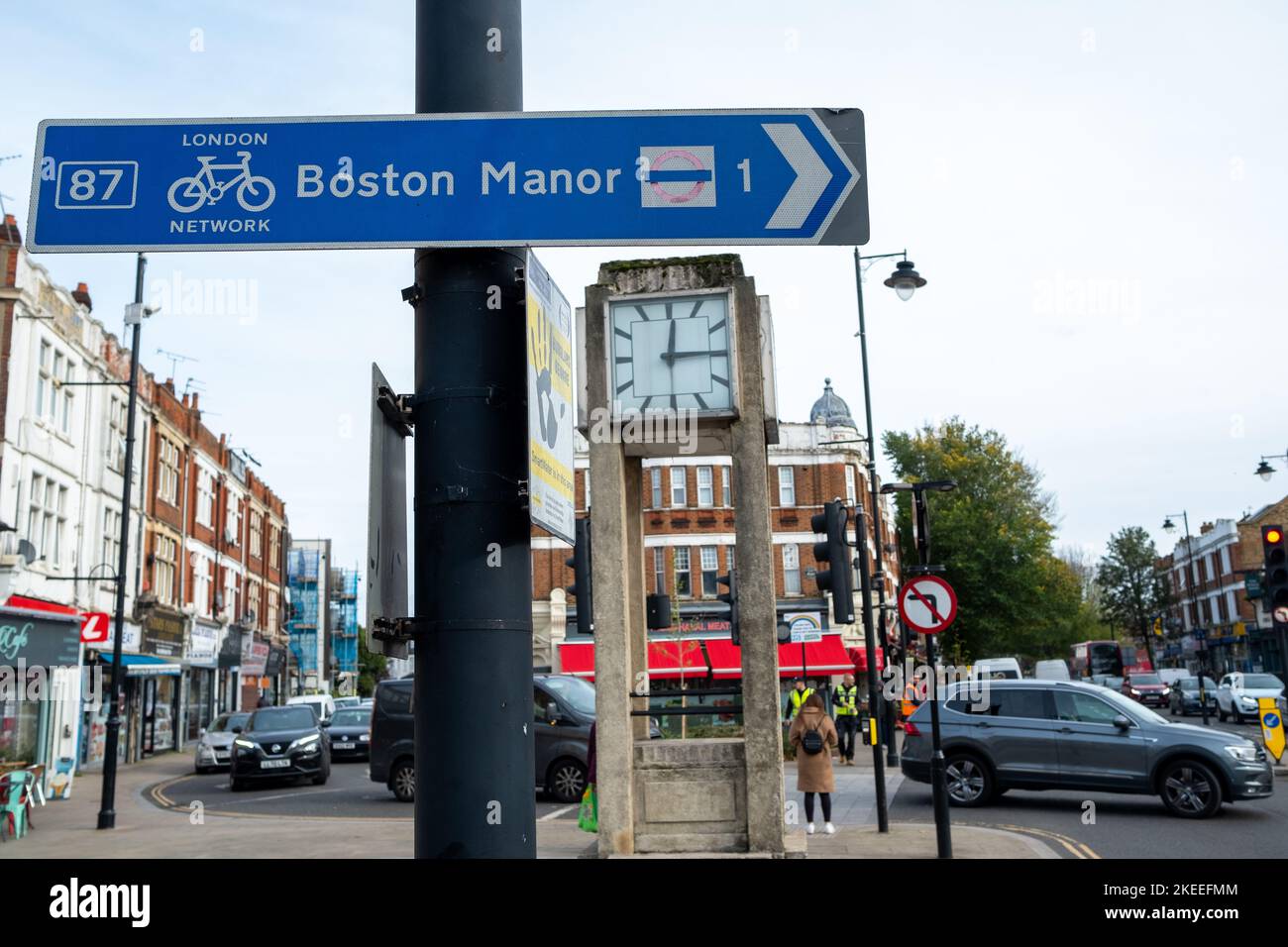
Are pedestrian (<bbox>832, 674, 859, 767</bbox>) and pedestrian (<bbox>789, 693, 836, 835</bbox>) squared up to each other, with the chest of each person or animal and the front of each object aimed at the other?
yes

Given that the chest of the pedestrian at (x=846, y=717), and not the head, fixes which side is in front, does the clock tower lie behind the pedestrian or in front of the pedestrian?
in front

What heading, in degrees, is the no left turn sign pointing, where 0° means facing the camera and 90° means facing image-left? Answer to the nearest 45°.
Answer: approximately 0°

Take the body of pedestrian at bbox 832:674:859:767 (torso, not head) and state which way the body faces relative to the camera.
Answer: toward the camera

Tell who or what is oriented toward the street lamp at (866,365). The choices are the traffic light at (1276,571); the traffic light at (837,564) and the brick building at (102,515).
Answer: the brick building

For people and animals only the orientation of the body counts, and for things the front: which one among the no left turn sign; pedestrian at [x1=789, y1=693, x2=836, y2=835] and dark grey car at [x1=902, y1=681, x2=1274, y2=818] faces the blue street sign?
the no left turn sign

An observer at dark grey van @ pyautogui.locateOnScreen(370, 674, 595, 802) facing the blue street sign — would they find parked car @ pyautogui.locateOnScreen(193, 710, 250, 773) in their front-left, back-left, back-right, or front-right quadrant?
back-right

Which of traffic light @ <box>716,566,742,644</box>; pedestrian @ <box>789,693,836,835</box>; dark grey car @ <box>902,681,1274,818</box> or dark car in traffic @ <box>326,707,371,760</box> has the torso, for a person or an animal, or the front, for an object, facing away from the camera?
the pedestrian

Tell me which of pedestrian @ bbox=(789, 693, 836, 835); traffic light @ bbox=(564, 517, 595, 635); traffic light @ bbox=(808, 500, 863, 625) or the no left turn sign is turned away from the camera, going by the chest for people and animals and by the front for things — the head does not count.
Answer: the pedestrian

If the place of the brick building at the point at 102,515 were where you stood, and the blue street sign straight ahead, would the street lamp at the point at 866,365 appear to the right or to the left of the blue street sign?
left

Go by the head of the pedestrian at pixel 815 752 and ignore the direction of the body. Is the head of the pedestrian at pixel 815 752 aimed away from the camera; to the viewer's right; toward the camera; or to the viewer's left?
away from the camera

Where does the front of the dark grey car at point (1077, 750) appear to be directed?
to the viewer's right

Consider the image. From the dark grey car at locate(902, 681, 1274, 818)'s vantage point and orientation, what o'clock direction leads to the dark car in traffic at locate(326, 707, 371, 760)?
The dark car in traffic is roughly at 7 o'clock from the dark grey car.

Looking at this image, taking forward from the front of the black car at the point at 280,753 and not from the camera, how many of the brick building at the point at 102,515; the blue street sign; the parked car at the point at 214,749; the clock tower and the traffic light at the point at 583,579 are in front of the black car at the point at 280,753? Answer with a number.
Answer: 3

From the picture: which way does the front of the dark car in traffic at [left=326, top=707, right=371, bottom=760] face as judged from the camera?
facing the viewer

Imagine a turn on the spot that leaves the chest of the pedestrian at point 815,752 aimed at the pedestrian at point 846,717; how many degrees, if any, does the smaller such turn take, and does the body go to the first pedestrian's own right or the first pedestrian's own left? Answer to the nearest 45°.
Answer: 0° — they already face them
